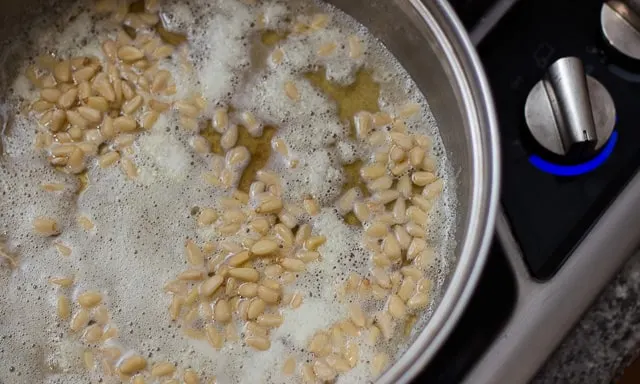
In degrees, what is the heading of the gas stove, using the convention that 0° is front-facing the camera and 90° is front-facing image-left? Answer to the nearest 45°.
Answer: approximately 315°

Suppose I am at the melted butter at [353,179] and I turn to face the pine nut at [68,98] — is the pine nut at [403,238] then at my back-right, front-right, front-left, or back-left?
back-left
